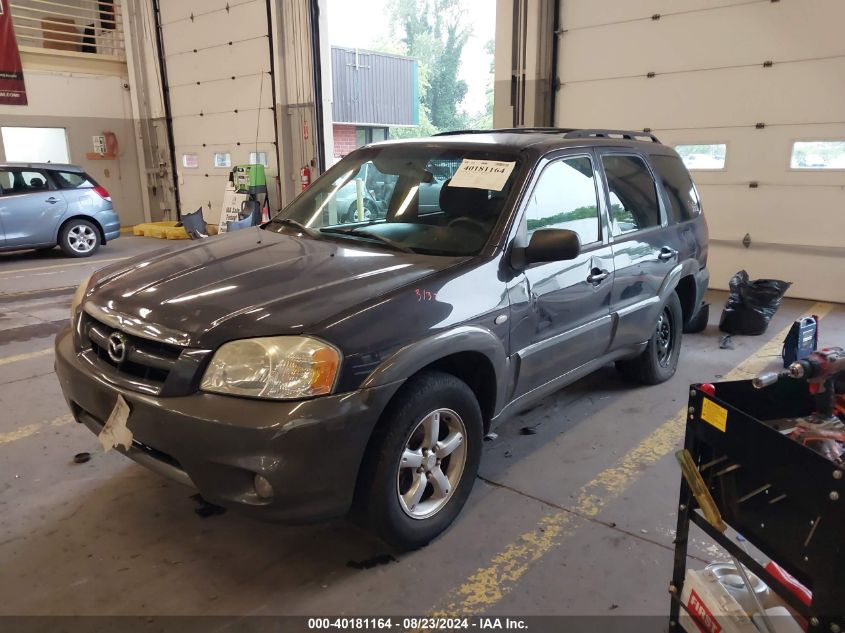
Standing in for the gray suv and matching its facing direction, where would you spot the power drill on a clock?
The power drill is roughly at 9 o'clock from the gray suv.

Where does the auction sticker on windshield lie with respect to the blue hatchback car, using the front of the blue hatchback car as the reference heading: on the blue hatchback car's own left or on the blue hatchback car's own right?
on the blue hatchback car's own left

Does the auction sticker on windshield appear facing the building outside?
no

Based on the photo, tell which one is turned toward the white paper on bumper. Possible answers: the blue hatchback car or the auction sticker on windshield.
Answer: the auction sticker on windshield

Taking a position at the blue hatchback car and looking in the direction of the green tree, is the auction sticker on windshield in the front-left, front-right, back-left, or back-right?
back-right

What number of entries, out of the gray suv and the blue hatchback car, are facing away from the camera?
0

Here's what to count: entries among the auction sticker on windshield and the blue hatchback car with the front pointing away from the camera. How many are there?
0

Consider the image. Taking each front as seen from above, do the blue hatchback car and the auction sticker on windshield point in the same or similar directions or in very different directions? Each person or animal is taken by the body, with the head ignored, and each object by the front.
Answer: same or similar directions

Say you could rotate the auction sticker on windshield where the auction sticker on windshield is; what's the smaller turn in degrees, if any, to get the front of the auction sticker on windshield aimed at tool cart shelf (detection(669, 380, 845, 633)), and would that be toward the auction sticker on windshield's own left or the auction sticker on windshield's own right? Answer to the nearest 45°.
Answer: approximately 90° to the auction sticker on windshield's own left

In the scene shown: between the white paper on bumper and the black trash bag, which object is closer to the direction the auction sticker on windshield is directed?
the white paper on bumper

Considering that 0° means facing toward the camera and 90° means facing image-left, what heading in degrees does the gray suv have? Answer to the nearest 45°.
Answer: approximately 45°

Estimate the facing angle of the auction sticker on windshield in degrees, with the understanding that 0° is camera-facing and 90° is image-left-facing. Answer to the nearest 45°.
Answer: approximately 45°

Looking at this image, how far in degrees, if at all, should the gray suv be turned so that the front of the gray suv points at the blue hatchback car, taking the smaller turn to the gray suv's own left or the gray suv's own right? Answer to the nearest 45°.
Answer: approximately 90° to the gray suv's own right

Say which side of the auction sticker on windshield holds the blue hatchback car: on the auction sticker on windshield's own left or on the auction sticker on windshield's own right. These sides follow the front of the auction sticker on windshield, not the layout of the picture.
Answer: on the auction sticker on windshield's own right

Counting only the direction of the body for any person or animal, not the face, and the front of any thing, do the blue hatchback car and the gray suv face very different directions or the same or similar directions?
same or similar directions

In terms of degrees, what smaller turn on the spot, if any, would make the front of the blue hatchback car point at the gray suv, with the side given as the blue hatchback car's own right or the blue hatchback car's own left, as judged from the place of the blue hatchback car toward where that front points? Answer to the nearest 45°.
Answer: approximately 90° to the blue hatchback car's own left

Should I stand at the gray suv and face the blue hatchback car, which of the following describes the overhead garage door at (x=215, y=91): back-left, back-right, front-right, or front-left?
front-right

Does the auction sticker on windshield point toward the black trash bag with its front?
no

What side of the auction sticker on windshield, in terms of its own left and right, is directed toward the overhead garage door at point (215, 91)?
right

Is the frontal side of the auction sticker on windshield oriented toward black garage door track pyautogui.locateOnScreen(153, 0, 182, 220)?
no

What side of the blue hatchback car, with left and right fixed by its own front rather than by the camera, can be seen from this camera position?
left

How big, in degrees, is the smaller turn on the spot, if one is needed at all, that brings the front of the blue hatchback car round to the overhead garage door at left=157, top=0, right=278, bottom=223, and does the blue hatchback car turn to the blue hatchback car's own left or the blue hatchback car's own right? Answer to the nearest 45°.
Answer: approximately 135° to the blue hatchback car's own right

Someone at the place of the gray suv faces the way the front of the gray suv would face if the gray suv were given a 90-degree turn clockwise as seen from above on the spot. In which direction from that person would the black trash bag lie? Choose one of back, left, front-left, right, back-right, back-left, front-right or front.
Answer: right
